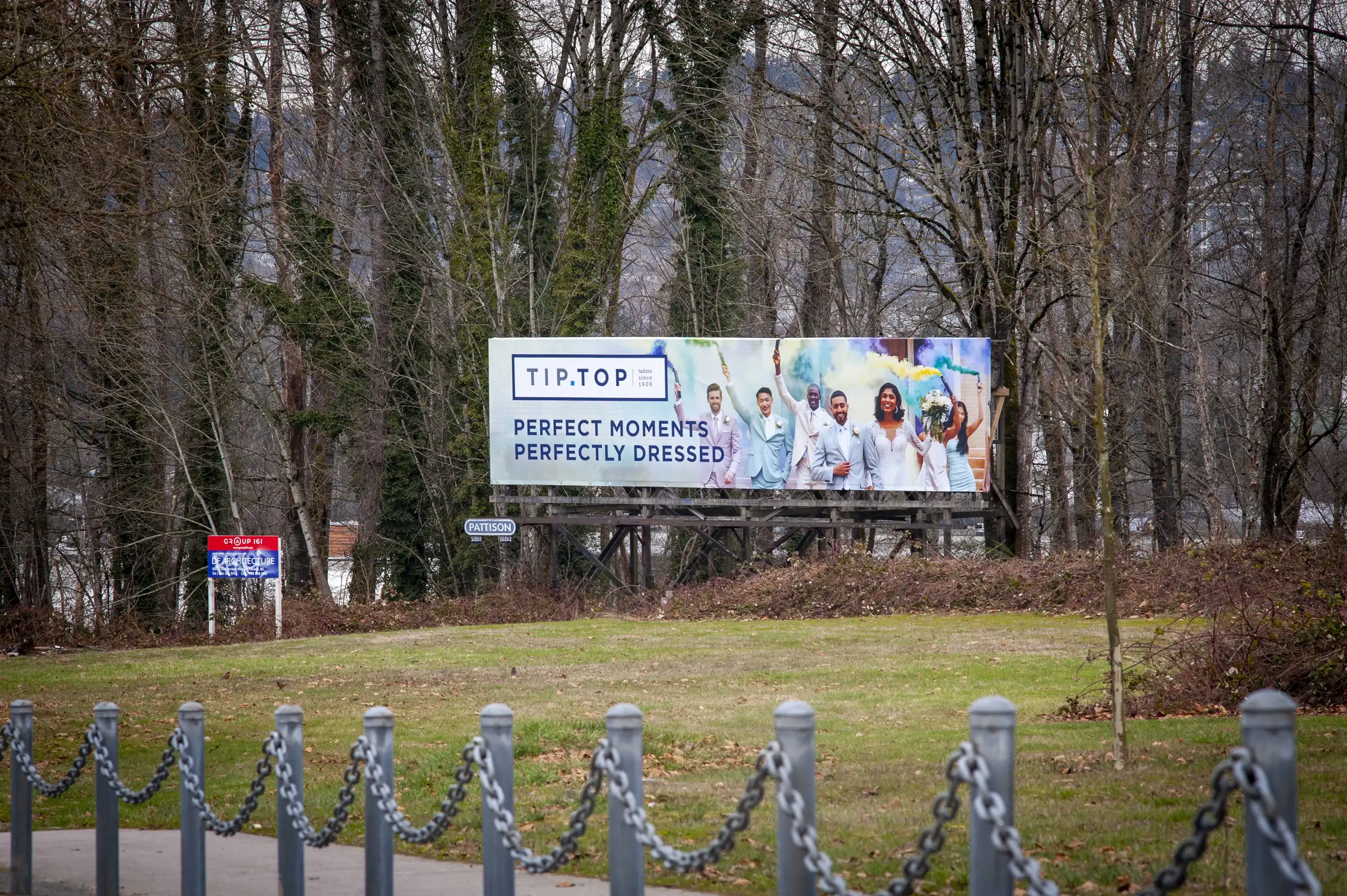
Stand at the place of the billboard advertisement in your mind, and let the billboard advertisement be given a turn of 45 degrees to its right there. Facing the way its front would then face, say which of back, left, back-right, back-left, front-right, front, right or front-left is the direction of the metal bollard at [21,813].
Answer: front-left

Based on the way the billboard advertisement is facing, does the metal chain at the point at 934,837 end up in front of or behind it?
in front

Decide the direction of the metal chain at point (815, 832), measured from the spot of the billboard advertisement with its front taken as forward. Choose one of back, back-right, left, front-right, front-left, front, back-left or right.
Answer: front

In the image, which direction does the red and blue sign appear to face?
toward the camera

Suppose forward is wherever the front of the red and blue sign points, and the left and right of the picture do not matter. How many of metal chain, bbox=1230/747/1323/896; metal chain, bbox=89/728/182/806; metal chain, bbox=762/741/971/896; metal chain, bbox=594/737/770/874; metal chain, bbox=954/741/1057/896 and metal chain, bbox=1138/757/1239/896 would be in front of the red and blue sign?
6

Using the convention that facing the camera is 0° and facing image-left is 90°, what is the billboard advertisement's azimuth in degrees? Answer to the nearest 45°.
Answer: approximately 0°

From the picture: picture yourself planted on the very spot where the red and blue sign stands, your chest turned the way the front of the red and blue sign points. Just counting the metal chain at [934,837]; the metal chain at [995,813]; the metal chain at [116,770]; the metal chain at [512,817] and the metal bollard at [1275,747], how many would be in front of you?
5

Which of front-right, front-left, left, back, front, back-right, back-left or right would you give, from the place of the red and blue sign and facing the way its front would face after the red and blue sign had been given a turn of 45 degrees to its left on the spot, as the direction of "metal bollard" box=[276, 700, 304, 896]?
front-right

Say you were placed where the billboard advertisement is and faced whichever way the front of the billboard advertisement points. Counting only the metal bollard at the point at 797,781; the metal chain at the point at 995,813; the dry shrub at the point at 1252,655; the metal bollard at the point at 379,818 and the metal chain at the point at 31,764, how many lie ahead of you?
5

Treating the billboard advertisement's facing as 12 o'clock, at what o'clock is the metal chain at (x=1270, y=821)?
The metal chain is roughly at 12 o'clock from the billboard advertisement.

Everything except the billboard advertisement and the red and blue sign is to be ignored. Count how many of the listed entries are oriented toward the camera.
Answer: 2

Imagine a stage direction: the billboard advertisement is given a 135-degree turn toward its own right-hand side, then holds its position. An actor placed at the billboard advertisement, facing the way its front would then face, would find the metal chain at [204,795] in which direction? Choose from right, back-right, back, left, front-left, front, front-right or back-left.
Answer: back-left

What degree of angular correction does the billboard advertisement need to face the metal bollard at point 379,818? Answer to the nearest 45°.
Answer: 0° — it already faces it

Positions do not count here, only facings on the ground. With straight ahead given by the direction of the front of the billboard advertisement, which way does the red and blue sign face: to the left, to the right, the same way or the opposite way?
the same way

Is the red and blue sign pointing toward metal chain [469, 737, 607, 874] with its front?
yes

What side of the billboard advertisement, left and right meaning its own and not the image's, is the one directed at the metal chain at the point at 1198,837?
front

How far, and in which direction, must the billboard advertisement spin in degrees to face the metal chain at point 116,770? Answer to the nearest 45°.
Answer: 0° — it already faces it

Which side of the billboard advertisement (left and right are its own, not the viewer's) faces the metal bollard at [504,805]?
front

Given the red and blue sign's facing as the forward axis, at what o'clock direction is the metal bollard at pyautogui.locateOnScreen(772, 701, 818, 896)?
The metal bollard is roughly at 12 o'clock from the red and blue sign.

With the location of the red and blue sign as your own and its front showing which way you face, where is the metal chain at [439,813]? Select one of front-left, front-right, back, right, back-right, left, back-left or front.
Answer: front

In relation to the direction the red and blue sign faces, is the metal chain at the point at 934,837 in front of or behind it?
in front
